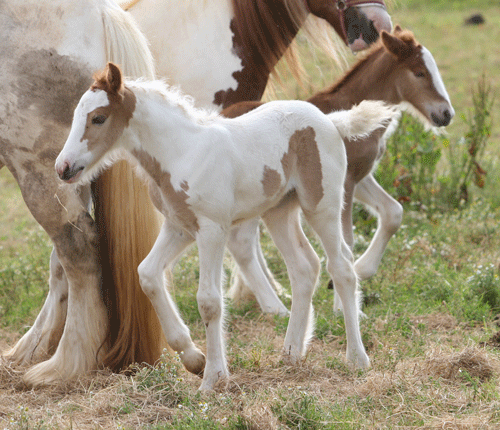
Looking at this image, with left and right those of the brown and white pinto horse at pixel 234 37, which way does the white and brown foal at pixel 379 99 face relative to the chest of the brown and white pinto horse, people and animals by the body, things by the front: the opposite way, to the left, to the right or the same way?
the same way

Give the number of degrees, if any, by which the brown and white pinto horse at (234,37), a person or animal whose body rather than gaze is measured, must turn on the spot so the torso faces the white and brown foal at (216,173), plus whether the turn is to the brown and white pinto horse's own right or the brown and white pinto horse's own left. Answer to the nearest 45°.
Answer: approximately 90° to the brown and white pinto horse's own right

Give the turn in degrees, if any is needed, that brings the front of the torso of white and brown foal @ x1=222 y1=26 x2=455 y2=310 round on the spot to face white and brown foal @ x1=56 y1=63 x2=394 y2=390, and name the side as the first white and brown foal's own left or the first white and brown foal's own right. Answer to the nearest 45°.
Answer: approximately 135° to the first white and brown foal's own right

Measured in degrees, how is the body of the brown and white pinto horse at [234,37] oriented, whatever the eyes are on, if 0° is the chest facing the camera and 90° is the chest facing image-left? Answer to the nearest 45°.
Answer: approximately 270°

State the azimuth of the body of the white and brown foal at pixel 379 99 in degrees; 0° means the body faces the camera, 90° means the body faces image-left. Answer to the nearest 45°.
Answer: approximately 270°

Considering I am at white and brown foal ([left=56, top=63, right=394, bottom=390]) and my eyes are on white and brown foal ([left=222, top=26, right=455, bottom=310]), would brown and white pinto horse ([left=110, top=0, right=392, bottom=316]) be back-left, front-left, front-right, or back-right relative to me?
front-left
